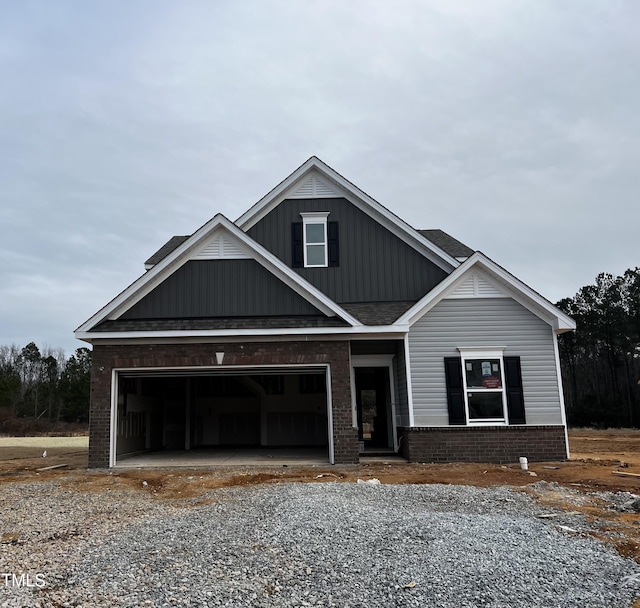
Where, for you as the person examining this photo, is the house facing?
facing the viewer
